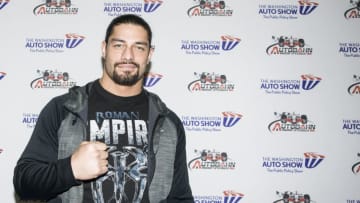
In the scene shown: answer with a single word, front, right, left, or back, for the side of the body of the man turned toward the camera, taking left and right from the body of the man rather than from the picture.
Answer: front

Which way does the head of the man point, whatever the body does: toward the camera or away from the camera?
toward the camera
